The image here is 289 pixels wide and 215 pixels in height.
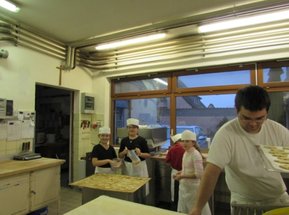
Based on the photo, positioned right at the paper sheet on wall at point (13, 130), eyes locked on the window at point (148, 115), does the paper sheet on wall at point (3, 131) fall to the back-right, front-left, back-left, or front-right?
back-right

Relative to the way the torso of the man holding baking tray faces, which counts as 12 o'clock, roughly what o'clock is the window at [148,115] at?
The window is roughly at 5 o'clock from the man holding baking tray.

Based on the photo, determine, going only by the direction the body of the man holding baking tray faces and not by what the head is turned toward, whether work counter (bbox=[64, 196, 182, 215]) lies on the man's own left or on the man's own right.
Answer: on the man's own right

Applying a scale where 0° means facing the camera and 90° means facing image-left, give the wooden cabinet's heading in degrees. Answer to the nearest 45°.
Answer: approximately 315°

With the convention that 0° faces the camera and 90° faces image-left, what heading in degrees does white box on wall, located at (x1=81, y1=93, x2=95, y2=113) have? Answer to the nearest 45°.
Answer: approximately 315°

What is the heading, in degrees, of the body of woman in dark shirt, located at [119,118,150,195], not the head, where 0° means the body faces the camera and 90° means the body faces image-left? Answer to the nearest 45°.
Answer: approximately 0°

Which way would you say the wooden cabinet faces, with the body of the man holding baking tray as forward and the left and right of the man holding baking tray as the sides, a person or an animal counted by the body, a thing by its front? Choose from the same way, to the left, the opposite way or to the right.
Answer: to the left

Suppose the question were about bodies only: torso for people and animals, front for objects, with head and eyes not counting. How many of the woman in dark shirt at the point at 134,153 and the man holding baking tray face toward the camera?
2

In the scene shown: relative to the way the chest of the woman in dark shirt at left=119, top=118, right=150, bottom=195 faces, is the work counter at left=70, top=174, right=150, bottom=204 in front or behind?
in front

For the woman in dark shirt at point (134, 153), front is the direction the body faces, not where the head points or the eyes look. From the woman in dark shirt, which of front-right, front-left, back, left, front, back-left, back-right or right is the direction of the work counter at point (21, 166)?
right

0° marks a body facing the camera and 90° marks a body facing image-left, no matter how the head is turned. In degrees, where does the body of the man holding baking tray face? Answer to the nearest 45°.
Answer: approximately 0°

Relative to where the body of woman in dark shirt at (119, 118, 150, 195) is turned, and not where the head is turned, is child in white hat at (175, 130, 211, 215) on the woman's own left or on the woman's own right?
on the woman's own left

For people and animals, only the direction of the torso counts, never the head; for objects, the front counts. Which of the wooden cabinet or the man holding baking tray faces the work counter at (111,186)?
the wooden cabinet
